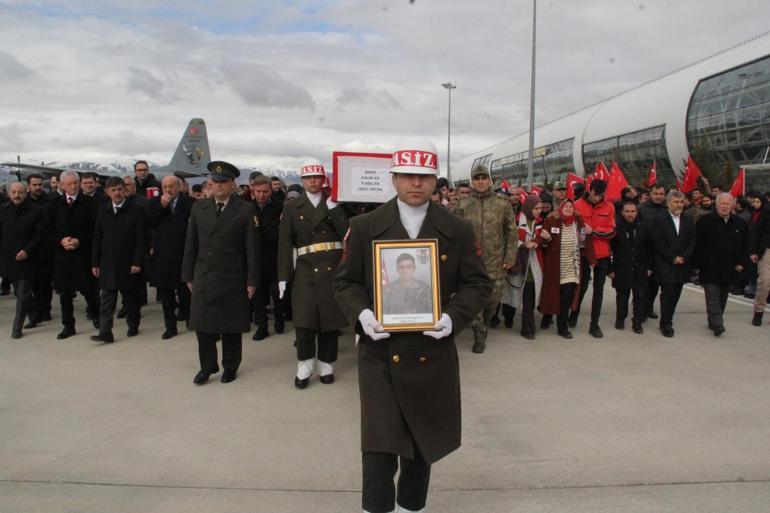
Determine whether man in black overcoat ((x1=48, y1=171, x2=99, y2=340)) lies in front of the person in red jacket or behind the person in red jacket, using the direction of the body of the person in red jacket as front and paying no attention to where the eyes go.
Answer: in front

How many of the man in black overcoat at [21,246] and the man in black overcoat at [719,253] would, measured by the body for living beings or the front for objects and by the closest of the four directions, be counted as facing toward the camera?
2

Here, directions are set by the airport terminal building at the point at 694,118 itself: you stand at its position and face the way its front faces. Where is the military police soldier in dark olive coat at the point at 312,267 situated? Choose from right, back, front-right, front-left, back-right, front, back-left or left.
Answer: front-left

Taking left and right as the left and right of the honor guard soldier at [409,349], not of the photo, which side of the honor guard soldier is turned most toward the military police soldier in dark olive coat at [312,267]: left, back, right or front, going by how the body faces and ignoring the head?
back

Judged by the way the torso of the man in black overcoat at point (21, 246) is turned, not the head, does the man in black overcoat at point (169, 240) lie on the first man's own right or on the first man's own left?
on the first man's own left

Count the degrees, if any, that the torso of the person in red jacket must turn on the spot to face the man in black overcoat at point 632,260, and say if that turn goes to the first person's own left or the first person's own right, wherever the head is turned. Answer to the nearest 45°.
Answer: approximately 135° to the first person's own left

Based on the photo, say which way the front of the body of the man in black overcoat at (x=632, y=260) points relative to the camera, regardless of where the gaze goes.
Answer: toward the camera

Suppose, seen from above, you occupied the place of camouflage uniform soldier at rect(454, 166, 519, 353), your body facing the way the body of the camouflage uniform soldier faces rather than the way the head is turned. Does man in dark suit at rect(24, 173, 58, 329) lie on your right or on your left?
on your right

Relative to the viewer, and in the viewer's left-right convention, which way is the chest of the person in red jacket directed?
facing the viewer and to the left of the viewer

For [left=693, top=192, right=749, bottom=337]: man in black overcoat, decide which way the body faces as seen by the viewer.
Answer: toward the camera

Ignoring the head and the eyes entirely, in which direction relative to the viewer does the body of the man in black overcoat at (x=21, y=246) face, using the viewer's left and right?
facing the viewer

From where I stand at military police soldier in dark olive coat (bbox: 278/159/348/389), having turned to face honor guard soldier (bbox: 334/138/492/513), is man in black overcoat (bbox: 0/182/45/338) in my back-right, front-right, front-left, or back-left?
back-right
